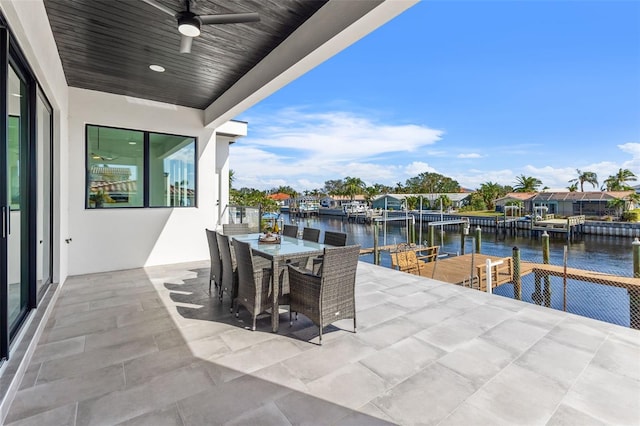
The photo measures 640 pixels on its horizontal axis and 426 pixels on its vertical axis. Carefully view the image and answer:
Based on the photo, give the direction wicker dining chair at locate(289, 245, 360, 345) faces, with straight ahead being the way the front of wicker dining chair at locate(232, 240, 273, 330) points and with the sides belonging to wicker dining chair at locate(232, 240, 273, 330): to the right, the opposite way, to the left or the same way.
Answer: to the left

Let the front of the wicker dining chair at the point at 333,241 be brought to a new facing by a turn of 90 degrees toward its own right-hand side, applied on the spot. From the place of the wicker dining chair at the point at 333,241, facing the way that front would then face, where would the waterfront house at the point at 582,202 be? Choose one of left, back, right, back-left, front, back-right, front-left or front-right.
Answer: right

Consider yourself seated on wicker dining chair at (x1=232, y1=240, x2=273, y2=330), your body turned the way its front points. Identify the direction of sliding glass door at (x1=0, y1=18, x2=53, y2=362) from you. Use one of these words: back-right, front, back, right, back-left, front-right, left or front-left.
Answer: back-left

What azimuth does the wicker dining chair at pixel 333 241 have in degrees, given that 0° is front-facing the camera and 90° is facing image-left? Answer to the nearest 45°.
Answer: approximately 45°

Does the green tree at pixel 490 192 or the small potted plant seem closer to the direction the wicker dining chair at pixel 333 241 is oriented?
the small potted plant

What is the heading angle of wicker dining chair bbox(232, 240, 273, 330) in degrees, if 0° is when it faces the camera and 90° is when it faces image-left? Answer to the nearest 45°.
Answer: approximately 225°

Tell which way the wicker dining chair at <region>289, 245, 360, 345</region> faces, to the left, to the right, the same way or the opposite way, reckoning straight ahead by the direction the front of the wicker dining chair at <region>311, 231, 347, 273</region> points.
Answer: to the right

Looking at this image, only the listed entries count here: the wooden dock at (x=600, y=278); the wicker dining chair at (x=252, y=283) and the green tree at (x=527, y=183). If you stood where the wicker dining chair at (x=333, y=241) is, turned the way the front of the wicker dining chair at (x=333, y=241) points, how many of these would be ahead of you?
1

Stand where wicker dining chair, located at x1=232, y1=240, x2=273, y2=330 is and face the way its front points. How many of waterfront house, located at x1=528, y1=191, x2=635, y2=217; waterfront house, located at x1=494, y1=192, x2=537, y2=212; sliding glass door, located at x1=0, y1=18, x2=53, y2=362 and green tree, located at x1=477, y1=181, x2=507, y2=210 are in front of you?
3

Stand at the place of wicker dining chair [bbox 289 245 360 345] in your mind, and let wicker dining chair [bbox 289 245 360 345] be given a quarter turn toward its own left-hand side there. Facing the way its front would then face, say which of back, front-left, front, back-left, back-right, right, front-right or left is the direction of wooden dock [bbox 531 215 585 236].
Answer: back

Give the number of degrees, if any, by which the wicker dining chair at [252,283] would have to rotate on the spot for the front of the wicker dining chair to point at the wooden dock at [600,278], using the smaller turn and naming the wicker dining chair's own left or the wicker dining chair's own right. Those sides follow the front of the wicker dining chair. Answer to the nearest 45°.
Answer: approximately 45° to the wicker dining chair's own right

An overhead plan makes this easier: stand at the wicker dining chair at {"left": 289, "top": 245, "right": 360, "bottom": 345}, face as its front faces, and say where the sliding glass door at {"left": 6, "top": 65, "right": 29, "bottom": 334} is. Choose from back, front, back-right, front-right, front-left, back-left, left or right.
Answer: front-left

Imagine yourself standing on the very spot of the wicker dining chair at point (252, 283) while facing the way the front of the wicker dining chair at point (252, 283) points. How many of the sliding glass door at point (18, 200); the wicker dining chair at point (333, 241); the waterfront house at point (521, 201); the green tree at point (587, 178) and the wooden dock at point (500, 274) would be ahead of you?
4
